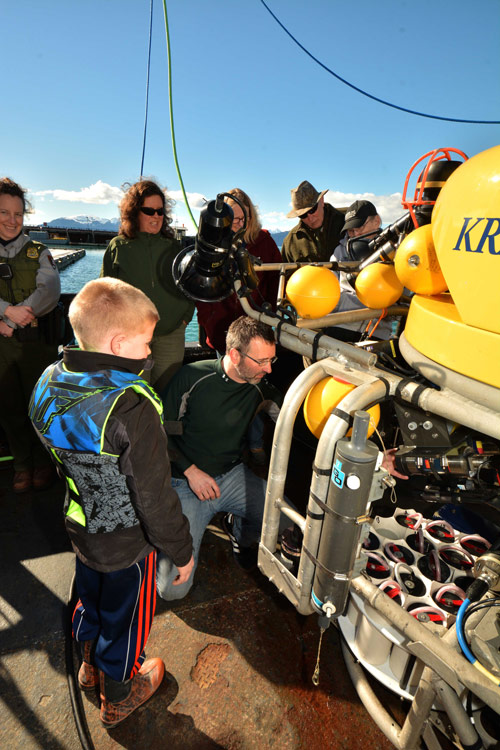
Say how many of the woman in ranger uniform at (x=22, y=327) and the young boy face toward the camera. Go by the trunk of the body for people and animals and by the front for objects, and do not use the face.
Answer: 1

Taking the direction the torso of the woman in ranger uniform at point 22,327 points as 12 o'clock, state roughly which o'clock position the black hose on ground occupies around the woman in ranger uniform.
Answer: The black hose on ground is roughly at 12 o'clock from the woman in ranger uniform.

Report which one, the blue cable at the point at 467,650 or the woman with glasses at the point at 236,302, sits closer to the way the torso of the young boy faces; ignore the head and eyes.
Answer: the woman with glasses

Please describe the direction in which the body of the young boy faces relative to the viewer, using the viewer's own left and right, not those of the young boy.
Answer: facing away from the viewer and to the right of the viewer

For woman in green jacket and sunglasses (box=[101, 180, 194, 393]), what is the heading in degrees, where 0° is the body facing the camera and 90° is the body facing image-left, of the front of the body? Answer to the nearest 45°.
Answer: approximately 315°

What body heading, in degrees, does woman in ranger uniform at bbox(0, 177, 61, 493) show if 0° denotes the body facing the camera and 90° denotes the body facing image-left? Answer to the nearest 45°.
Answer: approximately 0°
